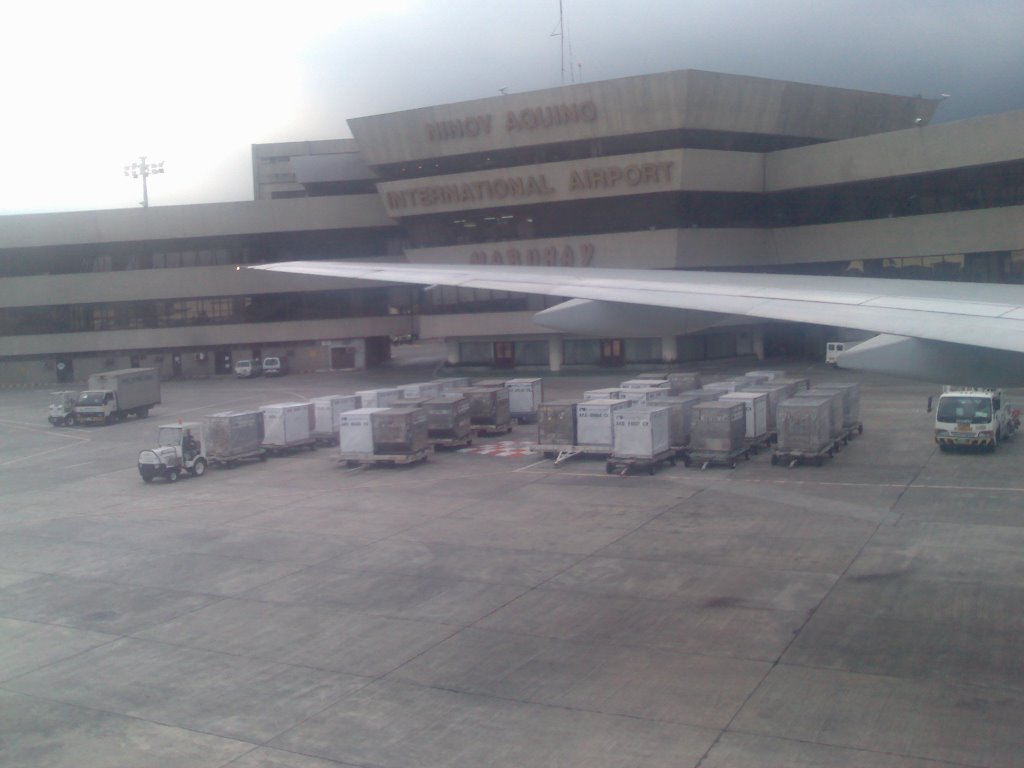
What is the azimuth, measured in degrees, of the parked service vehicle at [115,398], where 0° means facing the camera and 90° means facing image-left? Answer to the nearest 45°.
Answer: approximately 45°

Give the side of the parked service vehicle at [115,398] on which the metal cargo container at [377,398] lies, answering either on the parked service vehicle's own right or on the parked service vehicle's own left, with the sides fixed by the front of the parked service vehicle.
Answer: on the parked service vehicle's own left

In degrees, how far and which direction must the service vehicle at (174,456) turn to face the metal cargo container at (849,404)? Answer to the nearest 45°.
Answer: approximately 135° to its left

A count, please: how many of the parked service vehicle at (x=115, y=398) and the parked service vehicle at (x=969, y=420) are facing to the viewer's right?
0

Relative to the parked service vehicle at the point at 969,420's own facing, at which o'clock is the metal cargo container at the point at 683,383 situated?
The metal cargo container is roughly at 4 o'clock from the parked service vehicle.

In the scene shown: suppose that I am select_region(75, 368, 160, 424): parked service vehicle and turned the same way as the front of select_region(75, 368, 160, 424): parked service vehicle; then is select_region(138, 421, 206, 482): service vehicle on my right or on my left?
on my left

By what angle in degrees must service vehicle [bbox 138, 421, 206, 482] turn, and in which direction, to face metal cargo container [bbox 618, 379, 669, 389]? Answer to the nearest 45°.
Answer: approximately 135° to its left

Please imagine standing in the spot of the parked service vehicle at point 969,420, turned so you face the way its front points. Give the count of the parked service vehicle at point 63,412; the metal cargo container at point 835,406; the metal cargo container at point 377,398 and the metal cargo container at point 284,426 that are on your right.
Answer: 4

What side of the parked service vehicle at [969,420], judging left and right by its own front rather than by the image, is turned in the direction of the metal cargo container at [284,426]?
right

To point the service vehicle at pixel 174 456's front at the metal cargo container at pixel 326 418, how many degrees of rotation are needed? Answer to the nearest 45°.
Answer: approximately 180°

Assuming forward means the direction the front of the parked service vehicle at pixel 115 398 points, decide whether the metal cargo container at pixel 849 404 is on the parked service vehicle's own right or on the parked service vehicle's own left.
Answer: on the parked service vehicle's own left
